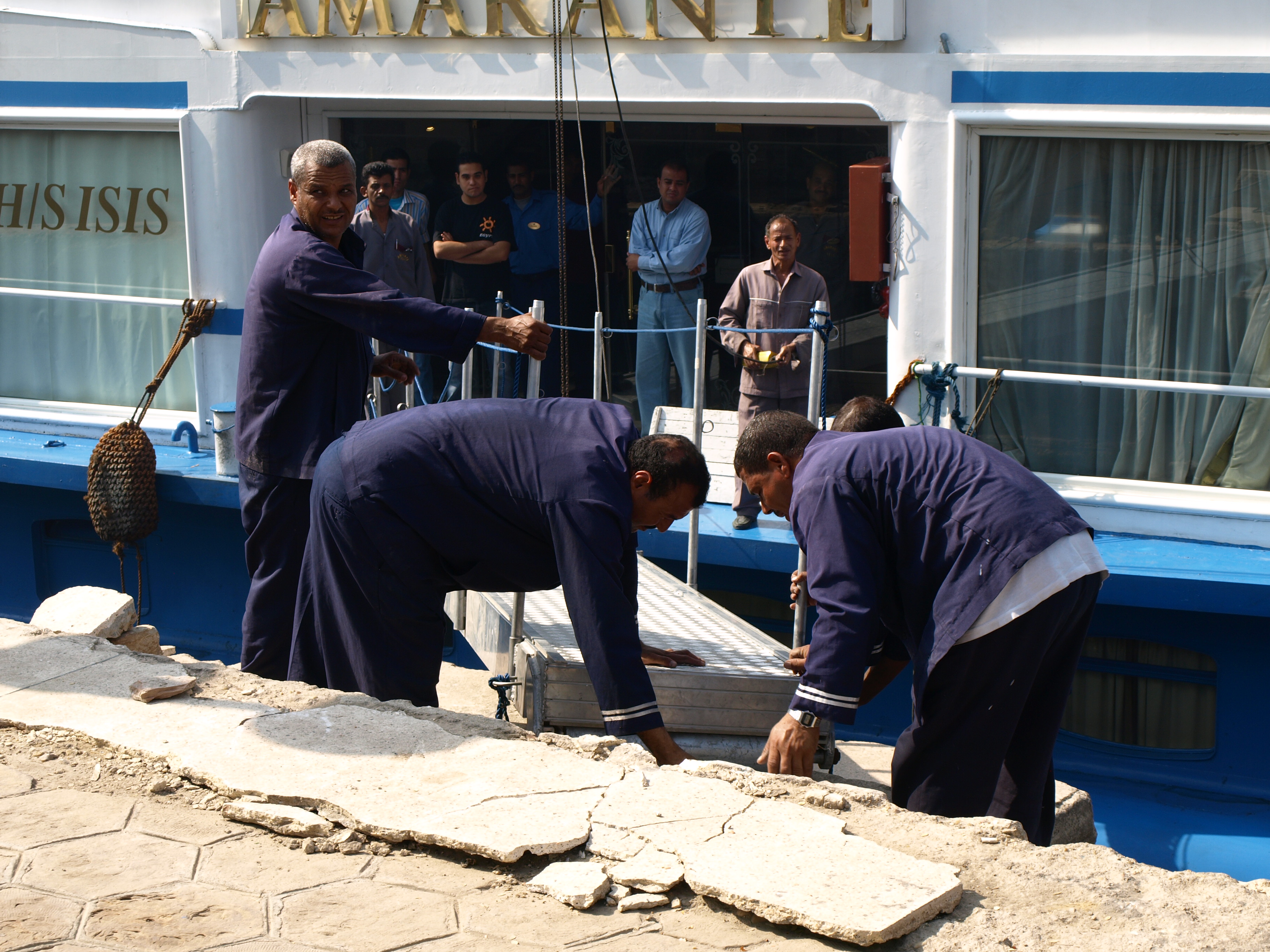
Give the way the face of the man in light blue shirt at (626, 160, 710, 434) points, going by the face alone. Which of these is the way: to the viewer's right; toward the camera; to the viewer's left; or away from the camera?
toward the camera

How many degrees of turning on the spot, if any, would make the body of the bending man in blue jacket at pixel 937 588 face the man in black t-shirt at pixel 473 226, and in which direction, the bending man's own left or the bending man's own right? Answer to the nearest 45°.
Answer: approximately 45° to the bending man's own right

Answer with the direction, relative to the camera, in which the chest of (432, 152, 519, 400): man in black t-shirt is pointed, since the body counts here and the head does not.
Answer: toward the camera

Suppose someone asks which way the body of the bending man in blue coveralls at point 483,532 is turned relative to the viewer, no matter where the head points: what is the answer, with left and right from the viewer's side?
facing to the right of the viewer

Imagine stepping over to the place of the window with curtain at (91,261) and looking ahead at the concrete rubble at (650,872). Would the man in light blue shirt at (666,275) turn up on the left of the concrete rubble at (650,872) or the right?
left

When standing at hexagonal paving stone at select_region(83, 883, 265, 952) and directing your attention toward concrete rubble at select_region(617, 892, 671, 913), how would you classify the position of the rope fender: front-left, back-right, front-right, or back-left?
back-left

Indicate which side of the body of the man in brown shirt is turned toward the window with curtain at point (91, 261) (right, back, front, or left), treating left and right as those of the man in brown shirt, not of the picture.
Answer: right

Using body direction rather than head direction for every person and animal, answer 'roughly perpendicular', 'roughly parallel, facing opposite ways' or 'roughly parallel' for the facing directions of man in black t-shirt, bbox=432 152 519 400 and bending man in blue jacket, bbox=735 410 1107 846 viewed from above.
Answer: roughly perpendicular

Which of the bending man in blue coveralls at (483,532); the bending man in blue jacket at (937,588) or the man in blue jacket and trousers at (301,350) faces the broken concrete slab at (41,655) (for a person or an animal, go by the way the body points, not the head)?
the bending man in blue jacket at (937,588)

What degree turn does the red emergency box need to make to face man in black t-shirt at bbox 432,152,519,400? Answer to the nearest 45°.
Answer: approximately 45° to its right

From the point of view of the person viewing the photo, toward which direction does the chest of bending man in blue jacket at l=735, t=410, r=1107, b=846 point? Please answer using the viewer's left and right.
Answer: facing to the left of the viewer

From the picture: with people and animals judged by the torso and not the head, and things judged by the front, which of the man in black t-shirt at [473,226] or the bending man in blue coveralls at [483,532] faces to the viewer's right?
the bending man in blue coveralls

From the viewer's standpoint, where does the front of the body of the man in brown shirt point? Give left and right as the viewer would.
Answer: facing the viewer

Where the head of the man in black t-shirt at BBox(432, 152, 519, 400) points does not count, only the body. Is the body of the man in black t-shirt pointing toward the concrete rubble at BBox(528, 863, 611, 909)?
yes

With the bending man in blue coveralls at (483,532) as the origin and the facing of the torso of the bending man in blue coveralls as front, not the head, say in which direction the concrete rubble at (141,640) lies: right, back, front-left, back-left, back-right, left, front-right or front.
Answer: back-left

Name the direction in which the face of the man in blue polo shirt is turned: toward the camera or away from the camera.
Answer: toward the camera

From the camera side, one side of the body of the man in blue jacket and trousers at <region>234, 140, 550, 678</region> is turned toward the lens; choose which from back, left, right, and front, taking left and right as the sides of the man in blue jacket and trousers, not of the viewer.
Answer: right

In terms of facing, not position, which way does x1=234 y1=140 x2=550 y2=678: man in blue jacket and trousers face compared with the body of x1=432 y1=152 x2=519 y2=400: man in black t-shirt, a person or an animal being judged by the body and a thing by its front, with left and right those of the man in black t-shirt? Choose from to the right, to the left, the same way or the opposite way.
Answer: to the left
